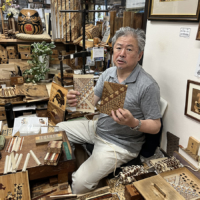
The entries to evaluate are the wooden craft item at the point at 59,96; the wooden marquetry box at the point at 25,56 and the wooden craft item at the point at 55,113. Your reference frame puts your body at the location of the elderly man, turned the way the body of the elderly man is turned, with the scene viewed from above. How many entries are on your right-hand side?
3

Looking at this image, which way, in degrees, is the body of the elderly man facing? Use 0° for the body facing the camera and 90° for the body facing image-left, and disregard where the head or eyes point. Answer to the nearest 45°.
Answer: approximately 45°

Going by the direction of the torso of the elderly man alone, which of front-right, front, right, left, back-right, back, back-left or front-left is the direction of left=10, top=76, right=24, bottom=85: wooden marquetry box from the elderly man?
right

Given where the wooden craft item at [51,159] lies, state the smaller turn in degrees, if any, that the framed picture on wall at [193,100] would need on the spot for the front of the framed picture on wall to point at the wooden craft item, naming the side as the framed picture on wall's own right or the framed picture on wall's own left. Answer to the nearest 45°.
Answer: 0° — it already faces it

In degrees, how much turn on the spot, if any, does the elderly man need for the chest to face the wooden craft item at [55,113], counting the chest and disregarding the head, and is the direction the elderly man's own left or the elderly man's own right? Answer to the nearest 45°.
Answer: approximately 90° to the elderly man's own right

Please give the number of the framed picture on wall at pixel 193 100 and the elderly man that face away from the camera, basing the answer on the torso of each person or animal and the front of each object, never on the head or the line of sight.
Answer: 0

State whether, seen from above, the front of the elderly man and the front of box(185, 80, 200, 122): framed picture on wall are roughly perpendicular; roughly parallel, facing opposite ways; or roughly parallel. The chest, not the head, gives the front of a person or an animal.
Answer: roughly parallel

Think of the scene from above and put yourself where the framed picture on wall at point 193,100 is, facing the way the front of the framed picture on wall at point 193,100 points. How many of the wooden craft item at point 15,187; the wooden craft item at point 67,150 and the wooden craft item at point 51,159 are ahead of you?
3

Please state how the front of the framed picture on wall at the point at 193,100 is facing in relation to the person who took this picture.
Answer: facing the viewer and to the left of the viewer

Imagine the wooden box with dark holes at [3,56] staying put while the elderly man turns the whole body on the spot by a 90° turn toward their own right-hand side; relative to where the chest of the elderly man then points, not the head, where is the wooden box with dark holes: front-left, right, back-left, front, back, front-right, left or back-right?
front

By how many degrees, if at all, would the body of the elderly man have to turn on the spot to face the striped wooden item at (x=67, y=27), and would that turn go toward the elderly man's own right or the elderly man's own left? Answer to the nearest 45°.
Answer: approximately 90° to the elderly man's own right

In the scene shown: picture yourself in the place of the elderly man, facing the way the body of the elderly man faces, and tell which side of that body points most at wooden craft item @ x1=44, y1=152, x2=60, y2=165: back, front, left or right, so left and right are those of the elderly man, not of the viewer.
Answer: front
